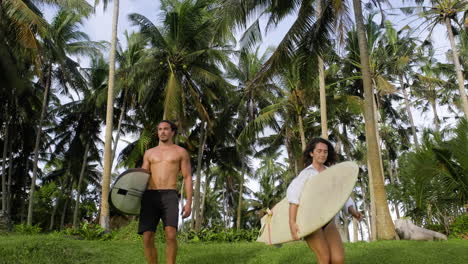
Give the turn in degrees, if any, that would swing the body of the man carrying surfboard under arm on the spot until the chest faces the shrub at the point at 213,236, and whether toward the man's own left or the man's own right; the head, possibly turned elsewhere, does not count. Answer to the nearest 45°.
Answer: approximately 180°

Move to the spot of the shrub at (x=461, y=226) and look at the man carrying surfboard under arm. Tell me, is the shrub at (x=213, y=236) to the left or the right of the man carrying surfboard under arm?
right

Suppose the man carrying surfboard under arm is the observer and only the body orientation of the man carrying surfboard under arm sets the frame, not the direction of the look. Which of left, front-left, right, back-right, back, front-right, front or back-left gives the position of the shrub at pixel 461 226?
back-left

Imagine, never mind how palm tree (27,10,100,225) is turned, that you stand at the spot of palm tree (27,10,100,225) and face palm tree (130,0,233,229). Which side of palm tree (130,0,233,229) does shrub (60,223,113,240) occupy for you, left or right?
right

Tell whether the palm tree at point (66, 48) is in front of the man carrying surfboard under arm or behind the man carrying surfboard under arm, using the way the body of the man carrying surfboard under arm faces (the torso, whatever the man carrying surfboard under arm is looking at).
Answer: behind

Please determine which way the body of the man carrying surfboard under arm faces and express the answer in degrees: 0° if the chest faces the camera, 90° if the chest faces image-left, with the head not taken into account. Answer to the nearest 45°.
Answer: approximately 0°

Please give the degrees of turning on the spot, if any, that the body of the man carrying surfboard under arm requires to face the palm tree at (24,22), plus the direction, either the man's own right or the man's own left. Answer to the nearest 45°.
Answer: approximately 135° to the man's own right

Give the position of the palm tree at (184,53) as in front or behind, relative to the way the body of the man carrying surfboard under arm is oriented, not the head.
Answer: behind
